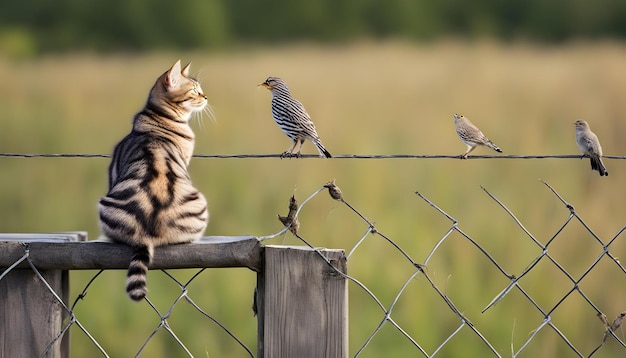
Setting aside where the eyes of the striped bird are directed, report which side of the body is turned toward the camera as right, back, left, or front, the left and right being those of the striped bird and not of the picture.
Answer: left

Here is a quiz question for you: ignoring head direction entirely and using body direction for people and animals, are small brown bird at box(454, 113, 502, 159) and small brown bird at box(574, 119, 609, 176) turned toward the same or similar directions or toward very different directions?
same or similar directions

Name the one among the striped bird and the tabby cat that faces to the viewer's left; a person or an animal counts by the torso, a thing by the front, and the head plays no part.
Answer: the striped bird

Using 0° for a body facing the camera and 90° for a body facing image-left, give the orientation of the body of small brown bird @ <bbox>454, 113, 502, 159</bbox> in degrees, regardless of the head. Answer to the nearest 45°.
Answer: approximately 90°

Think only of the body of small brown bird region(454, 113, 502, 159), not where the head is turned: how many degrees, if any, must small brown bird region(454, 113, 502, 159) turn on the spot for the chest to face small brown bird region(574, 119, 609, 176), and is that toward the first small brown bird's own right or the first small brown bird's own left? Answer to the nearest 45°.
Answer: approximately 135° to the first small brown bird's own left

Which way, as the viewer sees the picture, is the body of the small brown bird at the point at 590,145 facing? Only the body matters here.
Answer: to the viewer's left

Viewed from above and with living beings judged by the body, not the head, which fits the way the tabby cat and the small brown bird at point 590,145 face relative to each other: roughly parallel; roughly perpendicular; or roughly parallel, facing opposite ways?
roughly perpendicular

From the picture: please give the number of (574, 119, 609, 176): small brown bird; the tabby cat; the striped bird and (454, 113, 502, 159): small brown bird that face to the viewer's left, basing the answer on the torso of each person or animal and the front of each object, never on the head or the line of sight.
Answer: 3

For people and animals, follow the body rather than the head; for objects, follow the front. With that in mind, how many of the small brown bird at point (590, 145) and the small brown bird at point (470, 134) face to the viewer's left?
2

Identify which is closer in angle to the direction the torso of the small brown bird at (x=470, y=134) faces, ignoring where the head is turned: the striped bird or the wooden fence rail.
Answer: the striped bird

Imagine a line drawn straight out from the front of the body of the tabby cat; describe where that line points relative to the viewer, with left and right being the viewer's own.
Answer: facing away from the viewer and to the right of the viewer

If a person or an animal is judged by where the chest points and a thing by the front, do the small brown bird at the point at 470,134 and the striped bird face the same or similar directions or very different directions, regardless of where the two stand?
same or similar directions
